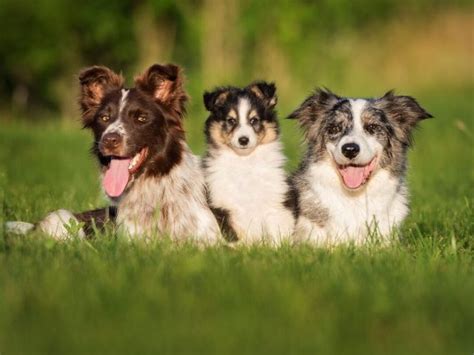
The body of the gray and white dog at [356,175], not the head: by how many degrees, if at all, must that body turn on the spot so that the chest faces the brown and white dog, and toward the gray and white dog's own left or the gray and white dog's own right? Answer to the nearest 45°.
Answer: approximately 90° to the gray and white dog's own right

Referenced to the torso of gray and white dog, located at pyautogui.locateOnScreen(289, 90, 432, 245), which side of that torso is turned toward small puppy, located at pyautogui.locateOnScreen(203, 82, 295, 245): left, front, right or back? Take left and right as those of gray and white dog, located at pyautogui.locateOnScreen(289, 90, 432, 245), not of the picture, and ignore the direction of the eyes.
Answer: right

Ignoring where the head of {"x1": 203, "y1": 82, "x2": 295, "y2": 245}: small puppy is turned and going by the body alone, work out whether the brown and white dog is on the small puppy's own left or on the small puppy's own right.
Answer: on the small puppy's own right

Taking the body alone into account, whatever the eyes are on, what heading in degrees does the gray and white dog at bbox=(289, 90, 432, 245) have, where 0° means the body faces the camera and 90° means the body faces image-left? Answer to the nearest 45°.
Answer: approximately 0°

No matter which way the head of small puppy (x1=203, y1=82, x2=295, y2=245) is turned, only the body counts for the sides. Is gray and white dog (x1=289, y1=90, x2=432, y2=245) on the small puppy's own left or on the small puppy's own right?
on the small puppy's own left

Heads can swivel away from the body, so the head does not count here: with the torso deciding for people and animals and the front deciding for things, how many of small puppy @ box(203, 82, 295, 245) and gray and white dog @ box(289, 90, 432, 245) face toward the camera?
2
